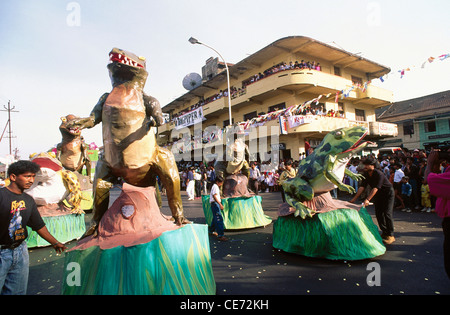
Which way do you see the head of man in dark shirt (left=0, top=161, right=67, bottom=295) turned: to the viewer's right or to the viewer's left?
to the viewer's right

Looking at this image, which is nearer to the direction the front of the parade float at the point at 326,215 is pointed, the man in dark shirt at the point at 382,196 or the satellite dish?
the man in dark shirt

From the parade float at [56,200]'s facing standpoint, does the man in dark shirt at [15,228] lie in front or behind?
in front

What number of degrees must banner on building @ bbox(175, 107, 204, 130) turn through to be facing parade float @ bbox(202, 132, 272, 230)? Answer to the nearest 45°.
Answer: approximately 45° to its left

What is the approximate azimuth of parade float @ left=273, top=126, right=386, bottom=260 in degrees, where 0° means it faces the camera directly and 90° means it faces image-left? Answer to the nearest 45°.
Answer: approximately 315°

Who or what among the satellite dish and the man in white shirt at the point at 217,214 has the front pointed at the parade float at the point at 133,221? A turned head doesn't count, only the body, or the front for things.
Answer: the satellite dish

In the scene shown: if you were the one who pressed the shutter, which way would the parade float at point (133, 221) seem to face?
facing the viewer

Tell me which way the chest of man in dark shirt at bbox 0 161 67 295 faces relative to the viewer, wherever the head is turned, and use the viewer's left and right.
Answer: facing the viewer and to the right of the viewer

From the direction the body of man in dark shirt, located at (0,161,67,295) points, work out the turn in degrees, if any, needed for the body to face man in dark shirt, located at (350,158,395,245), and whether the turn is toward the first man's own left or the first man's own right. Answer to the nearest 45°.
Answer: approximately 45° to the first man's own left

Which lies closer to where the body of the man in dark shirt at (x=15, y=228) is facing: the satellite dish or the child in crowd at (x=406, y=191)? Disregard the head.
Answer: the child in crowd
